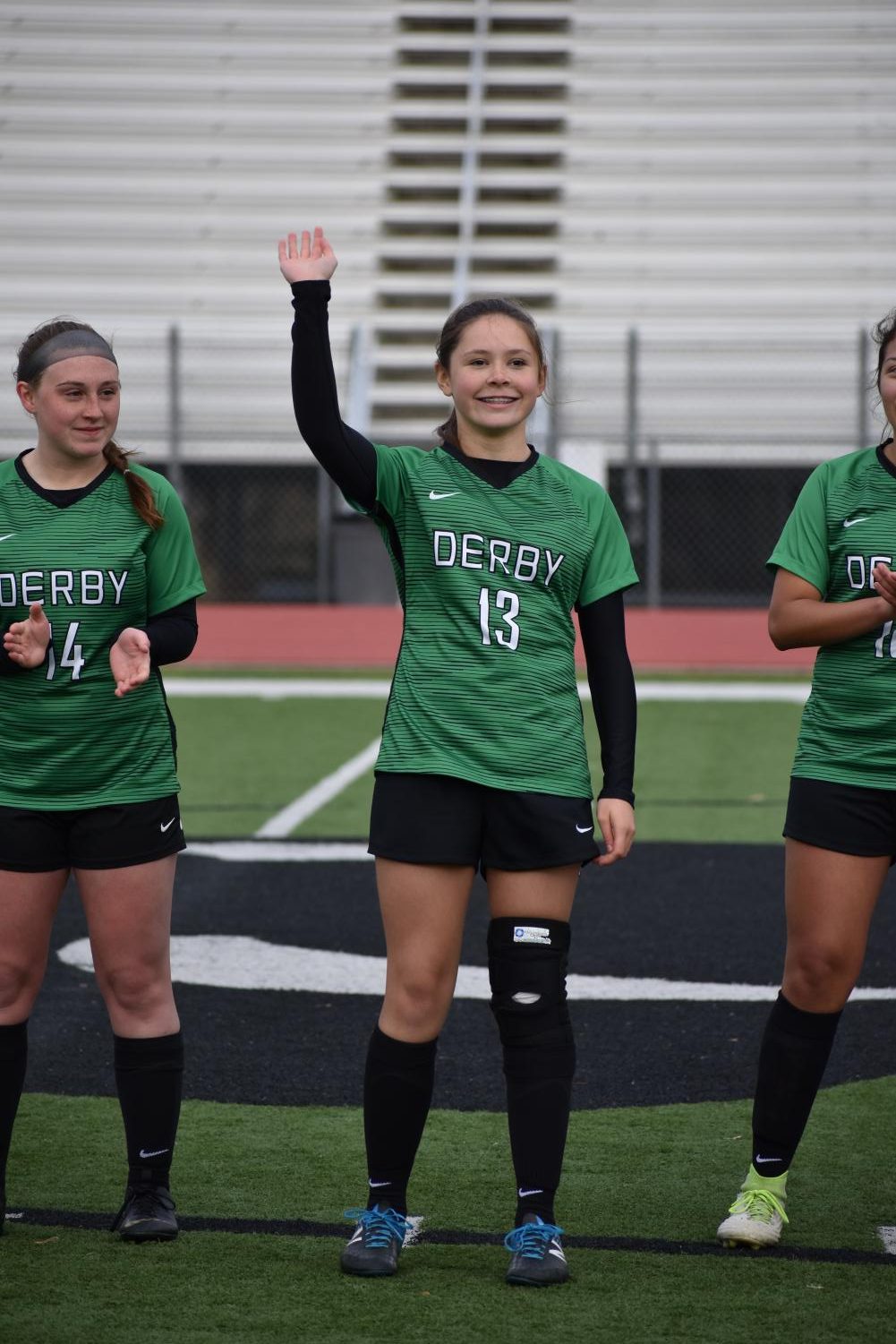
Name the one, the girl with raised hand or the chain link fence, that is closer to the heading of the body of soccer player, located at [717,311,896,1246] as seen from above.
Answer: the girl with raised hand

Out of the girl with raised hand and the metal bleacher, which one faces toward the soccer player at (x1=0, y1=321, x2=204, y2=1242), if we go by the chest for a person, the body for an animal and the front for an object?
the metal bleacher

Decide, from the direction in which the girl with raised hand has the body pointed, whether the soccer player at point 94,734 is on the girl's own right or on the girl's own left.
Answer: on the girl's own right

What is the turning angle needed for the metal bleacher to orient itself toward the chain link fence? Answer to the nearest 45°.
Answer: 0° — it already faces it

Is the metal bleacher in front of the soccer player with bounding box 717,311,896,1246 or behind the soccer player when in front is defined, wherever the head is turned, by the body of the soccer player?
behind

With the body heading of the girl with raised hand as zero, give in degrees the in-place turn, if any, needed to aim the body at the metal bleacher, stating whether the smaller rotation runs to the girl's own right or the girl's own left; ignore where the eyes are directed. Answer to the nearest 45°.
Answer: approximately 180°

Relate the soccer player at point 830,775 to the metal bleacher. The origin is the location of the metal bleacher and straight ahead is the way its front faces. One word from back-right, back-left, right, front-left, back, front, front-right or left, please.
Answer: front

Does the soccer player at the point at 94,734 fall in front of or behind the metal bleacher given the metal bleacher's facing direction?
in front

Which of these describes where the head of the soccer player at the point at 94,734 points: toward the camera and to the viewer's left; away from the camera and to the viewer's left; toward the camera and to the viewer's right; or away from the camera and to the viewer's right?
toward the camera and to the viewer's right

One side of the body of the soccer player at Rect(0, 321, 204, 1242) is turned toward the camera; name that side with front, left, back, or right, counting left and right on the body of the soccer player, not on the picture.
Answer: front
